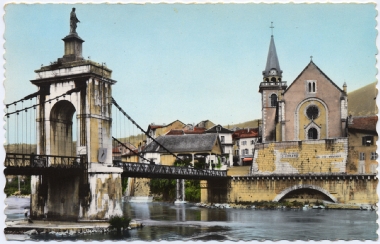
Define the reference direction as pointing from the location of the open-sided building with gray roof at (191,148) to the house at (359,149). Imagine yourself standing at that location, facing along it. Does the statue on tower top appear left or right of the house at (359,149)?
right

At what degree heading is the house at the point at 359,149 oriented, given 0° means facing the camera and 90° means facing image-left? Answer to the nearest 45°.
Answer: approximately 0°

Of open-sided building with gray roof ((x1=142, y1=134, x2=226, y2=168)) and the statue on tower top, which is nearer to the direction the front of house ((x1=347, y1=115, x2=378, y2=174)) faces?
the statue on tower top

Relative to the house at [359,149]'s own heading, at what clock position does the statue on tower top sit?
The statue on tower top is roughly at 1 o'clock from the house.

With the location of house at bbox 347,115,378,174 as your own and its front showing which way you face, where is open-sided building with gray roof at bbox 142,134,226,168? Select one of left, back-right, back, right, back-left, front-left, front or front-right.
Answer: back-right

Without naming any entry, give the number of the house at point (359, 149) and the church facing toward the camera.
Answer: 2
